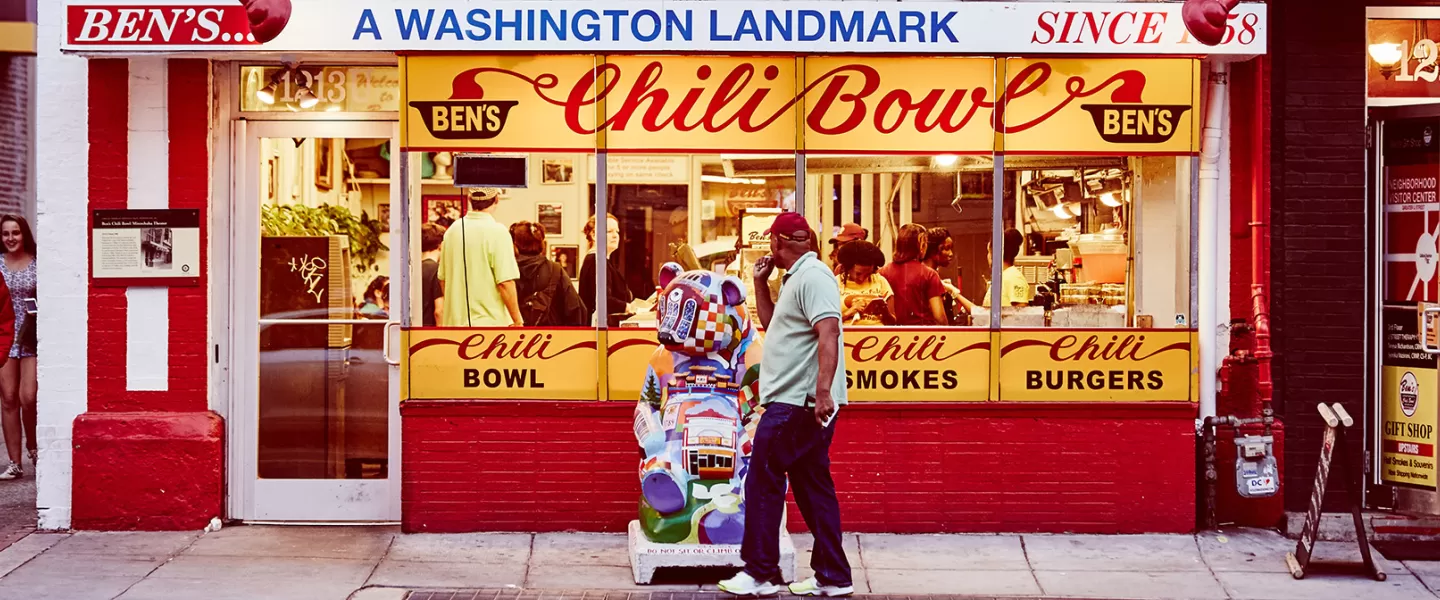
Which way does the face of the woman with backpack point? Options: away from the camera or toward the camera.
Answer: away from the camera

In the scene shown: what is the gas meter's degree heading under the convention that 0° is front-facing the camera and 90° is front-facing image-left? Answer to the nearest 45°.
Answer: approximately 0°

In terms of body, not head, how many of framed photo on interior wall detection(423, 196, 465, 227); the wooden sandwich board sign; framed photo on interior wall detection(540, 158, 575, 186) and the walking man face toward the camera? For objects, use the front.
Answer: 2

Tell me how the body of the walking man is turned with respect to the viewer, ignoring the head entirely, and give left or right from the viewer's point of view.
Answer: facing to the left of the viewer

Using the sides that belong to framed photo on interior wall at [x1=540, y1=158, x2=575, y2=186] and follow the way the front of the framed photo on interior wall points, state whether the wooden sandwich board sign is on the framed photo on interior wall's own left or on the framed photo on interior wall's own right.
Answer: on the framed photo on interior wall's own left

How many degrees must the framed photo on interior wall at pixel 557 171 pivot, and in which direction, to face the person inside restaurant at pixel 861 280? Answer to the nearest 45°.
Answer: approximately 90° to its left

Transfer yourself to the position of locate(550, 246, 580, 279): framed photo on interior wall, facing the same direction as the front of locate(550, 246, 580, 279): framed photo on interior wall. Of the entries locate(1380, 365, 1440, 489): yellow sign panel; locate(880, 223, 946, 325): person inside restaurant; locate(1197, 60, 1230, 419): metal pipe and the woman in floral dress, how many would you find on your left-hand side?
3
